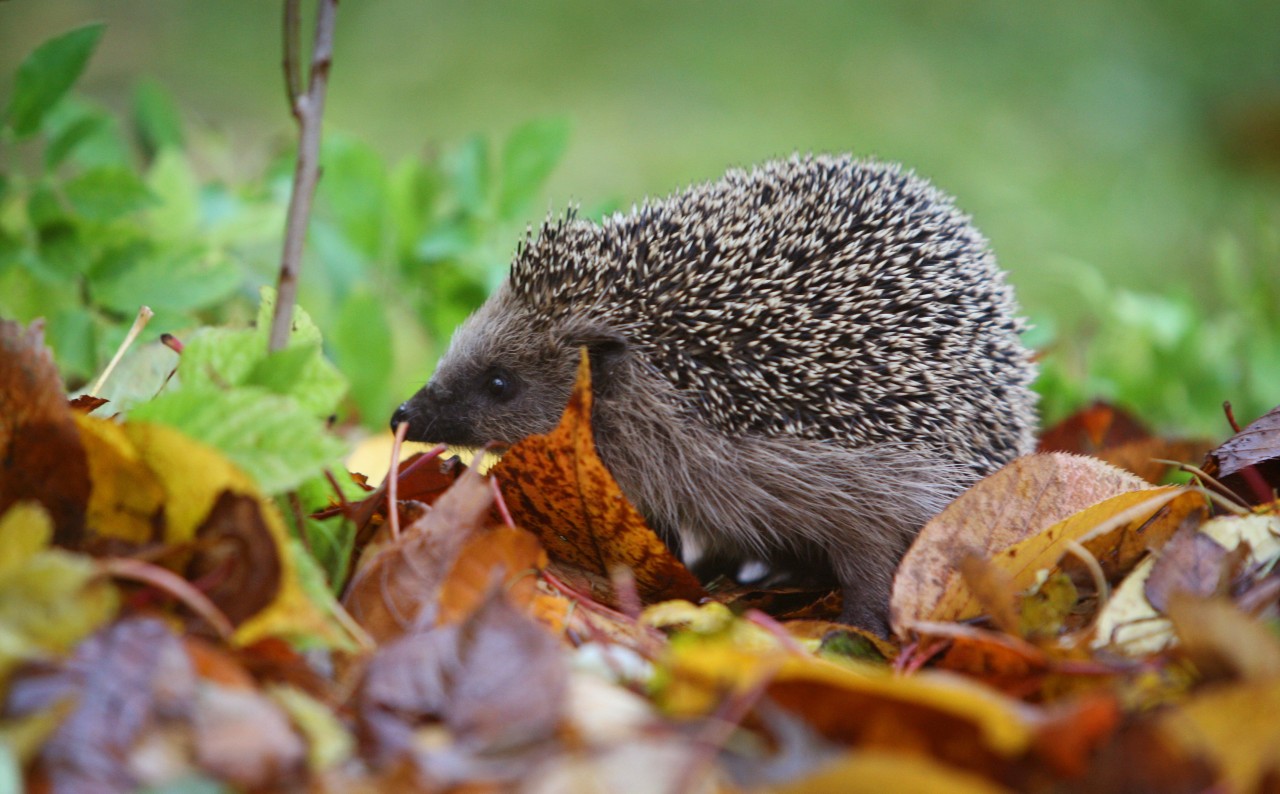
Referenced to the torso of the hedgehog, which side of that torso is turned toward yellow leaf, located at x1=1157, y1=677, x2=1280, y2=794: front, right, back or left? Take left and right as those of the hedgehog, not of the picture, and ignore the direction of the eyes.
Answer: left

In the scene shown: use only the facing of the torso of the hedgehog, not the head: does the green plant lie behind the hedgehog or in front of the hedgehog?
in front

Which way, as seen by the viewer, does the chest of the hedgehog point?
to the viewer's left

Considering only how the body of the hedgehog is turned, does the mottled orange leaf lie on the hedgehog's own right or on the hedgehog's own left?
on the hedgehog's own left

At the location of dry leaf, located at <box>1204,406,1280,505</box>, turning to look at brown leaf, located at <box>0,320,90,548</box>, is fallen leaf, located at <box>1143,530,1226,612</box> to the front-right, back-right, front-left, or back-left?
front-left

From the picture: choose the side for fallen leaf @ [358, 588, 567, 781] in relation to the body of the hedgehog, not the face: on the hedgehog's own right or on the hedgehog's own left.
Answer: on the hedgehog's own left

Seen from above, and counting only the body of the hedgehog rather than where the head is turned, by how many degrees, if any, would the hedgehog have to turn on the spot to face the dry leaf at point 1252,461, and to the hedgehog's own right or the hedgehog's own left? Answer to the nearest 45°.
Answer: approximately 135° to the hedgehog's own left

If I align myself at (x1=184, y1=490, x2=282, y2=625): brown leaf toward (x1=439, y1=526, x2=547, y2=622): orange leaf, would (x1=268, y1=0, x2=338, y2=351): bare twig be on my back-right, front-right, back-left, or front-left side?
front-left

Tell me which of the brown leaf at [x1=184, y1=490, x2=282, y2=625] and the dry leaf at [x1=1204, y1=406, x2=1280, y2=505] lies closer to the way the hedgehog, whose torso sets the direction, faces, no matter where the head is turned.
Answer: the brown leaf

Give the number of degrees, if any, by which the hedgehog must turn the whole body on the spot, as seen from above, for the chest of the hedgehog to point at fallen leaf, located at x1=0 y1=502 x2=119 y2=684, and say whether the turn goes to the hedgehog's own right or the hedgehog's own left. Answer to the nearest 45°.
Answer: approximately 45° to the hedgehog's own left

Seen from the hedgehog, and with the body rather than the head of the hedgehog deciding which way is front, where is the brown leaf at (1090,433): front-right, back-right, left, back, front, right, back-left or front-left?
back-right

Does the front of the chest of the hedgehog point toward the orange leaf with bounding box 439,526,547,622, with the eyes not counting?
no
